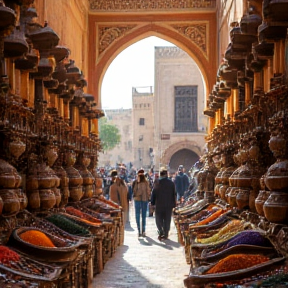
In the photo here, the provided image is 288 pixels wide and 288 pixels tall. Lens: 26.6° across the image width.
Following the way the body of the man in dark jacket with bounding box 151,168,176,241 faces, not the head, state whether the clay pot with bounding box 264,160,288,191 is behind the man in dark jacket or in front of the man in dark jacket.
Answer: behind

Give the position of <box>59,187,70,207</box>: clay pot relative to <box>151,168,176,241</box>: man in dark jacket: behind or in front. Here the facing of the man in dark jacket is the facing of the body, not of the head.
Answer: behind

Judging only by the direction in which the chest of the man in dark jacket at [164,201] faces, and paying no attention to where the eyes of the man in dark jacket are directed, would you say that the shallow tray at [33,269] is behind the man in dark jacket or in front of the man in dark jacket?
behind

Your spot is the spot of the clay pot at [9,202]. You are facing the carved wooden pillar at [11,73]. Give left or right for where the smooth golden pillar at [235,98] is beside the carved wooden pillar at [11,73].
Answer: right

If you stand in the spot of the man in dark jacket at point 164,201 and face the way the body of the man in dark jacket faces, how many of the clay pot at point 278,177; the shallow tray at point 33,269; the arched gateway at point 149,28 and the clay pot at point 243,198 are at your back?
3

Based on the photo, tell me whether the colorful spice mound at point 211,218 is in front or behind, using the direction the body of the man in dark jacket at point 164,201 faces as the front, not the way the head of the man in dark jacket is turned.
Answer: behind

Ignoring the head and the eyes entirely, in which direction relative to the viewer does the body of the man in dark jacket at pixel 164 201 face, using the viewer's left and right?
facing away from the viewer

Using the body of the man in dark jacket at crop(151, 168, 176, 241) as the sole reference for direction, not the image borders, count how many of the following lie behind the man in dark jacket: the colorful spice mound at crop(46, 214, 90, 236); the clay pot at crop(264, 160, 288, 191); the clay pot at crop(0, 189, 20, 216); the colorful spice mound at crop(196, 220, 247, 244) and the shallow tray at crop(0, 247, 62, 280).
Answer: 5

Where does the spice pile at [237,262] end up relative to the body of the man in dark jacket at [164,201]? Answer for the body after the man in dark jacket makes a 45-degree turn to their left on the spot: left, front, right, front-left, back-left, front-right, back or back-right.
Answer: back-left

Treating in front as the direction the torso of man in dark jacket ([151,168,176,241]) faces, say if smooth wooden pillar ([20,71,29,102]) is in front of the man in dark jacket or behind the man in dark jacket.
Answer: behind

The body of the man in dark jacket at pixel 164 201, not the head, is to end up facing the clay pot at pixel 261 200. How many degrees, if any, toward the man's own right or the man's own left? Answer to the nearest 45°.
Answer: approximately 180°

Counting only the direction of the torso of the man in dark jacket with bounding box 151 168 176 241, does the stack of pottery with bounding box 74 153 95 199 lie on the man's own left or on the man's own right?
on the man's own left

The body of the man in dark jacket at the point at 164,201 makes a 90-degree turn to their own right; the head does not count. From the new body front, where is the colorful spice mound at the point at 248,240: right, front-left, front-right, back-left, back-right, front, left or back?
right

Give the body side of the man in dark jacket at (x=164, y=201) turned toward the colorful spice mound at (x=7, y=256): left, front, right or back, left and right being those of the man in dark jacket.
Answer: back

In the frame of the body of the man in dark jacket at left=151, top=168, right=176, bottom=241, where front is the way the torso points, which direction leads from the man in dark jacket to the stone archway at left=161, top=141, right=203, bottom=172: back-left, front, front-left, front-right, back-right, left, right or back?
front

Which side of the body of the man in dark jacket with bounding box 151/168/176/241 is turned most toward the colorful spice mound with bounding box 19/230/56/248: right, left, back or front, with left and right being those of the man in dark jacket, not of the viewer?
back

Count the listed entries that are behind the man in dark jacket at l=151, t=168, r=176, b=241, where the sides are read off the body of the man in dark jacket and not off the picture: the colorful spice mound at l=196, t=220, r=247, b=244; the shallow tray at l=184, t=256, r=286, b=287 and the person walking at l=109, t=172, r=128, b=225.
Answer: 2
